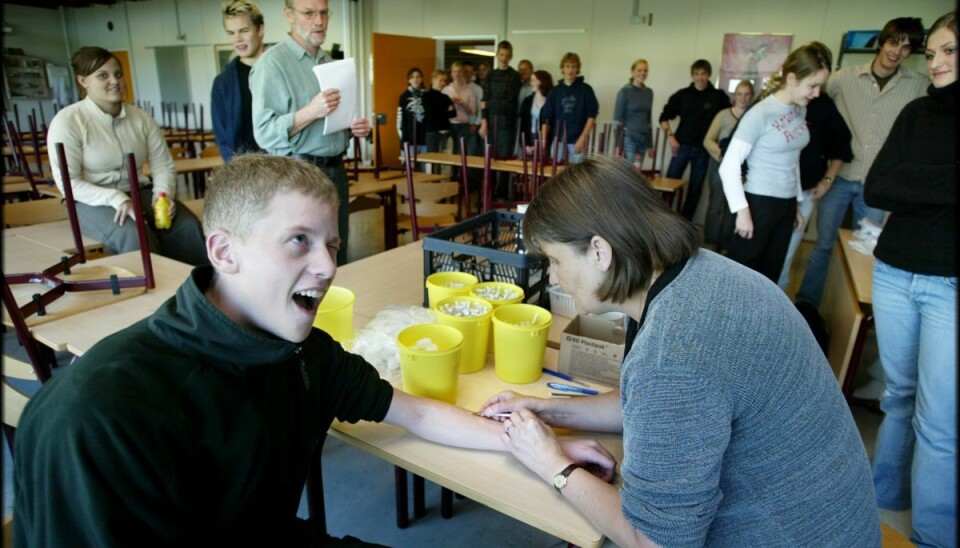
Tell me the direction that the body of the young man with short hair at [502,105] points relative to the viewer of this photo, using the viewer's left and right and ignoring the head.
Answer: facing the viewer

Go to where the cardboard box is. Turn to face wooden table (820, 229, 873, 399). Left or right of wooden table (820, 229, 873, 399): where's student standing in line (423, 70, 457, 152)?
left

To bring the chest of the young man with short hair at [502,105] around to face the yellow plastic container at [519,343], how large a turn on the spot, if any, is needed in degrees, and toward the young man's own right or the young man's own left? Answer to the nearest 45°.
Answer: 0° — they already face it

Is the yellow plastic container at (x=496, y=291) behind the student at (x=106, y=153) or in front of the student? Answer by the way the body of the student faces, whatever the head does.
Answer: in front

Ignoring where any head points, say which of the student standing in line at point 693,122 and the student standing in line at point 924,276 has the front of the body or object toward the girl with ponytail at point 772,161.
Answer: the student standing in line at point 693,122

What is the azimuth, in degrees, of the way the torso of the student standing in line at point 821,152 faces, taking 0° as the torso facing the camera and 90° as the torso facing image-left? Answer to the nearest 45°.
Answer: approximately 45°

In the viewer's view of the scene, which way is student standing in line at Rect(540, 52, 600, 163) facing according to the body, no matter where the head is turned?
toward the camera

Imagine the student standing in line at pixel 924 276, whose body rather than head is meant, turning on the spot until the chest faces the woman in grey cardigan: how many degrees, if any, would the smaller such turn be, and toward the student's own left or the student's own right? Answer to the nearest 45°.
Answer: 0° — they already face them

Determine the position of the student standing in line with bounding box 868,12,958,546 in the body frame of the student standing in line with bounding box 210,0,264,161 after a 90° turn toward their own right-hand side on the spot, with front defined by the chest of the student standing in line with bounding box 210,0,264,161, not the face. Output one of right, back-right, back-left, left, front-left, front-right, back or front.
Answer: left

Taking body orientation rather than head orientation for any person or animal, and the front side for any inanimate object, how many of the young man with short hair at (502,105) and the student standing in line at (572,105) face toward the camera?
2

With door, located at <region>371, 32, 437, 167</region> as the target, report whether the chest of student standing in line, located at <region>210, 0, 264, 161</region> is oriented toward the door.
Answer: no

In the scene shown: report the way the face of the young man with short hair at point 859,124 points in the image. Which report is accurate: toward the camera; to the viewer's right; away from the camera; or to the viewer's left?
toward the camera

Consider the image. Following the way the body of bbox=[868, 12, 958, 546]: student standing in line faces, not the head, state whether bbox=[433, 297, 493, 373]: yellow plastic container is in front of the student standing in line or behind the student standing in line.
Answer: in front

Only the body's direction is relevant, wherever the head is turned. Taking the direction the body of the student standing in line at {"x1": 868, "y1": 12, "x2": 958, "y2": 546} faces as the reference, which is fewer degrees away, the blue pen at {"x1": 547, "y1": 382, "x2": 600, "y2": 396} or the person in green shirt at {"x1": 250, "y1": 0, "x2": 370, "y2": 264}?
the blue pen

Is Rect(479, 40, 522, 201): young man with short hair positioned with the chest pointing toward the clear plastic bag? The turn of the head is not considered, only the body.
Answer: yes

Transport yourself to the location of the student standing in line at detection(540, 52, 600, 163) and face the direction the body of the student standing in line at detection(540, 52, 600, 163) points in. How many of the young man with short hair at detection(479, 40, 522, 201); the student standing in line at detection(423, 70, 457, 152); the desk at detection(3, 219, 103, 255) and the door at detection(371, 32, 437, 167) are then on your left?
0

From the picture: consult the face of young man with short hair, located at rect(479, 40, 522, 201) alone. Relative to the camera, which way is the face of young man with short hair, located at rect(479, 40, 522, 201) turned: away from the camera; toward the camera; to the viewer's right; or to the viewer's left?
toward the camera

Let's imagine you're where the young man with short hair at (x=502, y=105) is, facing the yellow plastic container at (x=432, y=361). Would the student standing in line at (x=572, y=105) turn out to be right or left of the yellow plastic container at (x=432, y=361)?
left
